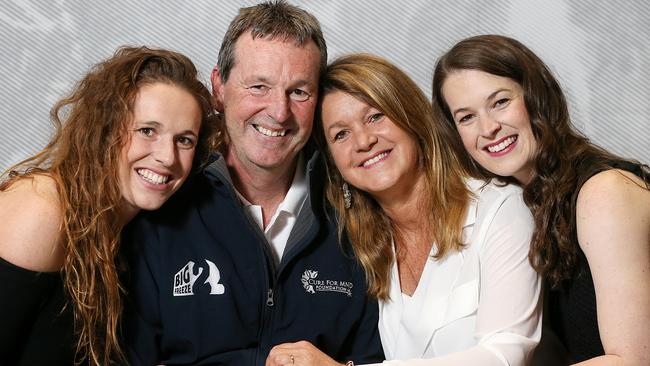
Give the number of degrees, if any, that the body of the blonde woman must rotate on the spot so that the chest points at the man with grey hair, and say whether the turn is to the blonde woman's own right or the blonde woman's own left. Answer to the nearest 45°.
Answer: approximately 45° to the blonde woman's own right

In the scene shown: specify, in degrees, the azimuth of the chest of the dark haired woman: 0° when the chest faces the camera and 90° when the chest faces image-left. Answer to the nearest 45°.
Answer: approximately 45°

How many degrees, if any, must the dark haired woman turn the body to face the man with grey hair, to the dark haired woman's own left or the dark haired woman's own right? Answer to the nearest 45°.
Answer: approximately 45° to the dark haired woman's own right

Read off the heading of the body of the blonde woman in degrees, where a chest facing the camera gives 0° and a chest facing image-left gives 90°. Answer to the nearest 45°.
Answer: approximately 45°
